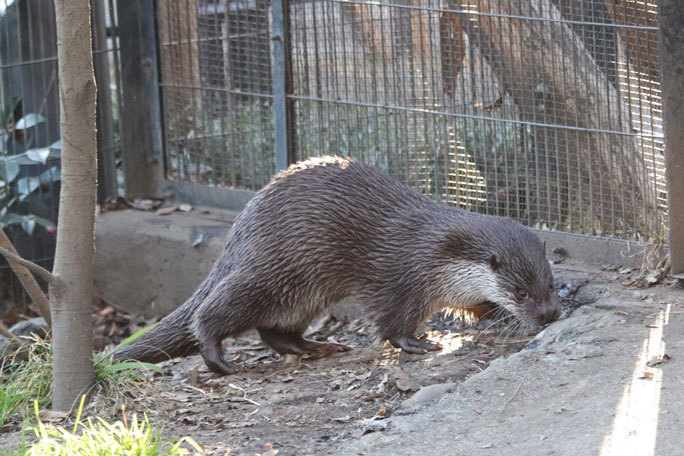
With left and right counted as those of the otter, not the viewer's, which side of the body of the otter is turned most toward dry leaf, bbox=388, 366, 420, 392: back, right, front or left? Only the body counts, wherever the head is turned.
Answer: right

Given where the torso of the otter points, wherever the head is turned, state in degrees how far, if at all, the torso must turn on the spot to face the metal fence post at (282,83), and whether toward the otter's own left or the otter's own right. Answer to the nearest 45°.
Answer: approximately 90° to the otter's own left

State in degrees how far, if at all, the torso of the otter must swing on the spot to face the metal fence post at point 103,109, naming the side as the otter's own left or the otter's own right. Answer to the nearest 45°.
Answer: approximately 135° to the otter's own left

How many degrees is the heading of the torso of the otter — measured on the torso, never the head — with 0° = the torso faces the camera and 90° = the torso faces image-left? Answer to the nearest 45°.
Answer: approximately 270°

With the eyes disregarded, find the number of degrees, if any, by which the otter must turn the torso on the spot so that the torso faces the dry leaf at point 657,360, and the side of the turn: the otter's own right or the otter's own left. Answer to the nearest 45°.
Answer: approximately 45° to the otter's own right

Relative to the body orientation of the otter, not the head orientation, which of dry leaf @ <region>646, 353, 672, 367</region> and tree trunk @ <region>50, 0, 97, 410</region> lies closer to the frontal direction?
the dry leaf

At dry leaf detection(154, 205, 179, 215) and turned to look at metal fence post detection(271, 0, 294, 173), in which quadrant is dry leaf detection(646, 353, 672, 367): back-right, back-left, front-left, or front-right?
front-right

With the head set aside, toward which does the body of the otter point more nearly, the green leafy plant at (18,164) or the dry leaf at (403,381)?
the dry leaf

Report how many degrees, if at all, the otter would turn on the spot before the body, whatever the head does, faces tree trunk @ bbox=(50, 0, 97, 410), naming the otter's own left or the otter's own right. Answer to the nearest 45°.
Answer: approximately 135° to the otter's own right
